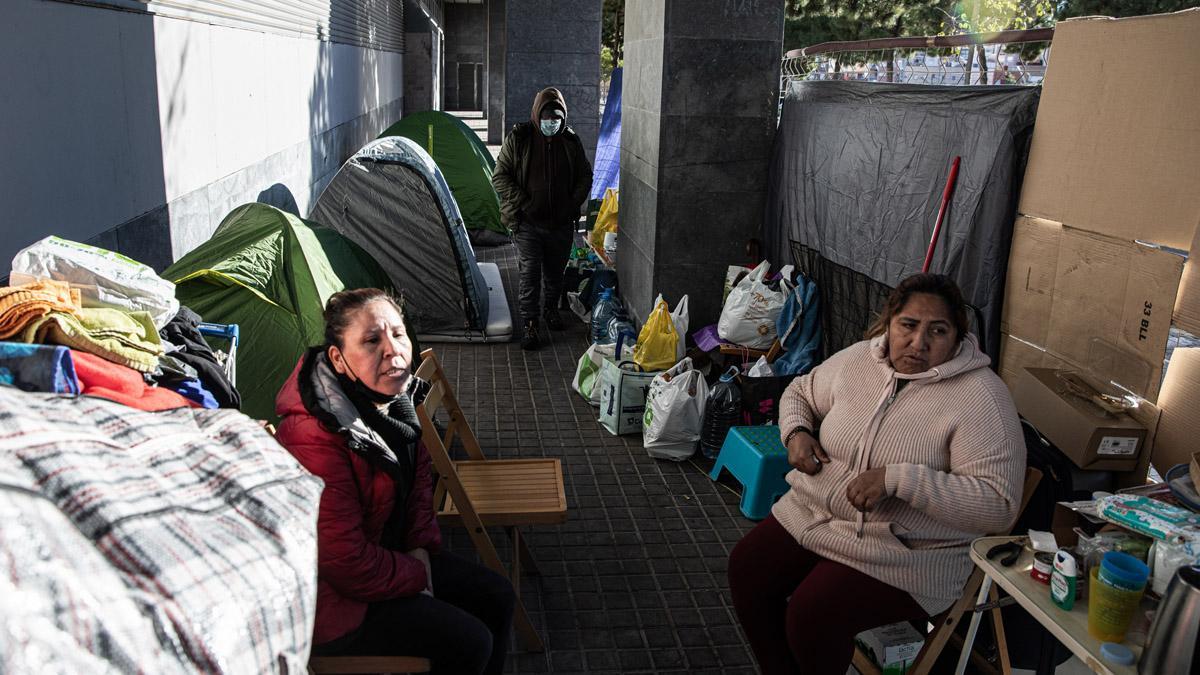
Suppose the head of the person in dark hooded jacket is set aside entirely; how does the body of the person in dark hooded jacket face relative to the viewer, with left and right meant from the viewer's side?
facing the viewer

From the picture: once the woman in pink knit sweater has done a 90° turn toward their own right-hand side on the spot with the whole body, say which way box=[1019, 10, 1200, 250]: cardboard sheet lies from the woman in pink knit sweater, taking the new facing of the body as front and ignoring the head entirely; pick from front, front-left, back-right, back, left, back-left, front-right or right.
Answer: right

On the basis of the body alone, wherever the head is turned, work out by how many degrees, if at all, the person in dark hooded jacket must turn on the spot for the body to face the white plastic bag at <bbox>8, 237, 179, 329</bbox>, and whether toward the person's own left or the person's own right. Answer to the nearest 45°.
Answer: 0° — they already face it

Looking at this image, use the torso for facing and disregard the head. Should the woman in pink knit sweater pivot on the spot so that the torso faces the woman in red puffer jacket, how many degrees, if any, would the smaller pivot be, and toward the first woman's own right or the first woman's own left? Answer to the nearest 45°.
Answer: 0° — they already face them

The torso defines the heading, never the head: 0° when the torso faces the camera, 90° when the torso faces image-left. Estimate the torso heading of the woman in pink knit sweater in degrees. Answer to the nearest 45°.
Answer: approximately 45°

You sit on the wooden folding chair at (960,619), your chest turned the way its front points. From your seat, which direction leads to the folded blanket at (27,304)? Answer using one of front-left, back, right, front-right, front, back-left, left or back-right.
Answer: front

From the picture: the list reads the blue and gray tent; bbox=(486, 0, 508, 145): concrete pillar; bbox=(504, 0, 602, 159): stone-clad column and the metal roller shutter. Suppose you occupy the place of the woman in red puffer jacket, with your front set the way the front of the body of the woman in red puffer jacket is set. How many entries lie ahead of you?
0

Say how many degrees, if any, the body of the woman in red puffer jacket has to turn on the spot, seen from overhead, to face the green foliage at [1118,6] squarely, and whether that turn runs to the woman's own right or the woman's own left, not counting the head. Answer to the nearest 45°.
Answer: approximately 90° to the woman's own left

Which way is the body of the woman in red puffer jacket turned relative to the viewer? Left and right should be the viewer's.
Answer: facing the viewer and to the right of the viewer

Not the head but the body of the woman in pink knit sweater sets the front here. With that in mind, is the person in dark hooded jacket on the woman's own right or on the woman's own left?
on the woman's own right

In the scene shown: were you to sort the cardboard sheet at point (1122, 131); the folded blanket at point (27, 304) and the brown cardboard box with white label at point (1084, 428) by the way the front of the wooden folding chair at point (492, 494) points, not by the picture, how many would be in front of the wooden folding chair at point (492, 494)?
2

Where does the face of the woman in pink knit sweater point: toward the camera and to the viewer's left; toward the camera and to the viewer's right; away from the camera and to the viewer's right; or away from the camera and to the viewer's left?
toward the camera and to the viewer's left

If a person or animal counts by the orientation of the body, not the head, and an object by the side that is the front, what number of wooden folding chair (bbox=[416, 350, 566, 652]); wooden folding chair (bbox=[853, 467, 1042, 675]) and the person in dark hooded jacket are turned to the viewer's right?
1

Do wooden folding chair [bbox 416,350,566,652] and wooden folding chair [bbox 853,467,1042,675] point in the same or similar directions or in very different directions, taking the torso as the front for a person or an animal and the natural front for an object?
very different directions

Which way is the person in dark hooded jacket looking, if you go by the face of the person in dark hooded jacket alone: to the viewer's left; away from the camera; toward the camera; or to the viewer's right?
toward the camera

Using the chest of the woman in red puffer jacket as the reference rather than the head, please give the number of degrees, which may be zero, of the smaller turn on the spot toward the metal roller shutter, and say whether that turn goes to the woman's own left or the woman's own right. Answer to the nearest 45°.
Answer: approximately 135° to the woman's own left

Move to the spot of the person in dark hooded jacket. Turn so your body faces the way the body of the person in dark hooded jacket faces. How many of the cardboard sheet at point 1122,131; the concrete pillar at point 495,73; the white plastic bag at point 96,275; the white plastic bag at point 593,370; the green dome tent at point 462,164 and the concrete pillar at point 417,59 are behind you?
3

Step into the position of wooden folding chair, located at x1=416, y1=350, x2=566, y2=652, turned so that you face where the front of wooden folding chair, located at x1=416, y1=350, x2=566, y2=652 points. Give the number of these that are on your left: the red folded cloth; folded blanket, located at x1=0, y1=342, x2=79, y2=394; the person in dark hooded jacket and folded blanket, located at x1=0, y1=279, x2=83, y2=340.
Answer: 1

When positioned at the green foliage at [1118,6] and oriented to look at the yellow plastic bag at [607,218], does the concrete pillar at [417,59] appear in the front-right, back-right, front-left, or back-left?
front-right

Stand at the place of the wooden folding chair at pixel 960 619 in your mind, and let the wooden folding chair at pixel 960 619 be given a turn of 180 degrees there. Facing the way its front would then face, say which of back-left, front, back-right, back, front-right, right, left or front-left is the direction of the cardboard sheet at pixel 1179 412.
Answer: front

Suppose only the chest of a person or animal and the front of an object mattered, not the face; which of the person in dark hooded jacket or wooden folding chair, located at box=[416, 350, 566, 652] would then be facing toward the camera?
the person in dark hooded jacket

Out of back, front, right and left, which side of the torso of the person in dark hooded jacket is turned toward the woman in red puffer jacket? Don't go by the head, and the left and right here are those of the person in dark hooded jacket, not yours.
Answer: front

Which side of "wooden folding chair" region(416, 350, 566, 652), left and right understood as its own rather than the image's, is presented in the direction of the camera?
right
